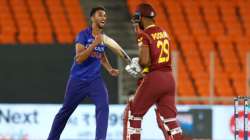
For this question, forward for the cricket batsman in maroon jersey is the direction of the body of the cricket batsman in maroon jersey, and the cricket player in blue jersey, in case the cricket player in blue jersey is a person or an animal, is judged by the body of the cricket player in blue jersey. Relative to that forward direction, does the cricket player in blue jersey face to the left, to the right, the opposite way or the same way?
the opposite way

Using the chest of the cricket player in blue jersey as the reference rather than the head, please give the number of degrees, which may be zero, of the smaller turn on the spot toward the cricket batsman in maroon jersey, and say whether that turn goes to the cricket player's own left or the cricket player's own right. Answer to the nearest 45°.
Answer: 0° — they already face them

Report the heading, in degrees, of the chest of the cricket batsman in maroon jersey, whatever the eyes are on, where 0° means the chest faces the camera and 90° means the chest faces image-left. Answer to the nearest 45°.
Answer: approximately 135°
